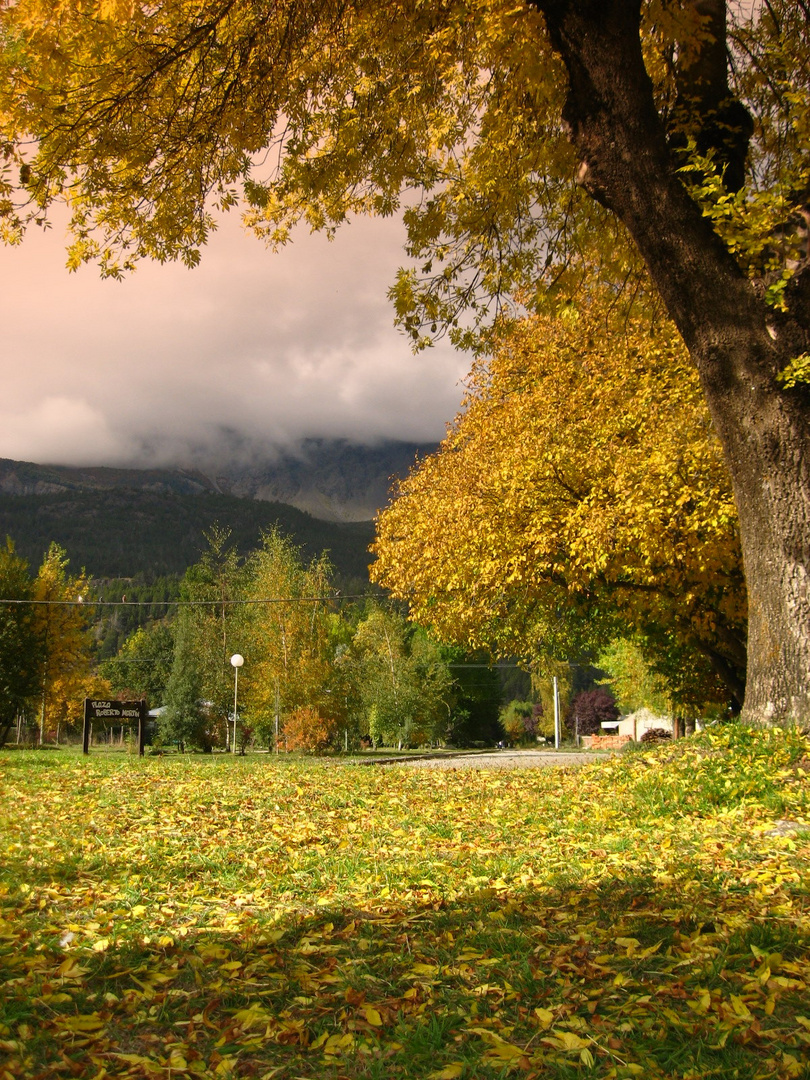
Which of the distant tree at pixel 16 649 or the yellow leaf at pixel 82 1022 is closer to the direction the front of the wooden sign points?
the yellow leaf

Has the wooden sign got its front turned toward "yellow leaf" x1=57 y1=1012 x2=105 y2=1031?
yes

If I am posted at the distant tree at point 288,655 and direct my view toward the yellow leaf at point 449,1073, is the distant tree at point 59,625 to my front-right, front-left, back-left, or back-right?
back-right

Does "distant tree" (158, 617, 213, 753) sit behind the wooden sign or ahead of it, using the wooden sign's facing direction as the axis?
behind

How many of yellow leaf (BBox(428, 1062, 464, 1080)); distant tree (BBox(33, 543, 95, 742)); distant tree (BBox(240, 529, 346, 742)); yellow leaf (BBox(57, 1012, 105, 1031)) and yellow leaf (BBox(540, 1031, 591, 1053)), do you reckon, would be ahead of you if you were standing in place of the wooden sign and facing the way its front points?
3

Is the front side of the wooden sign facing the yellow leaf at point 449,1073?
yes

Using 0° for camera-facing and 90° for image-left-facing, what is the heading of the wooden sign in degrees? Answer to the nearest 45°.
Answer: approximately 0°

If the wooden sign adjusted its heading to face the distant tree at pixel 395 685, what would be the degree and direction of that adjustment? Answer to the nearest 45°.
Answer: approximately 135° to its left

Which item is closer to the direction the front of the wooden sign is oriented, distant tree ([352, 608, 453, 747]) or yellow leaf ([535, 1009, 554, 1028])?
the yellow leaf

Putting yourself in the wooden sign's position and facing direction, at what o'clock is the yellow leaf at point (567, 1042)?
The yellow leaf is roughly at 12 o'clock from the wooden sign.
